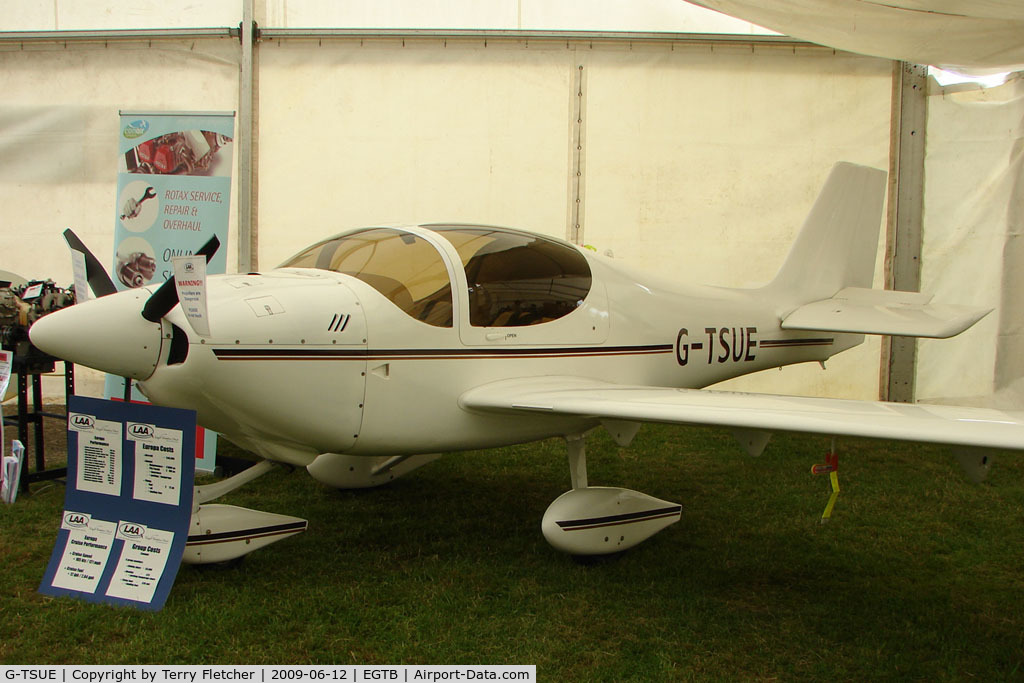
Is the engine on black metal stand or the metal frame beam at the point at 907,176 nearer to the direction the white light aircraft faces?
the engine on black metal stand

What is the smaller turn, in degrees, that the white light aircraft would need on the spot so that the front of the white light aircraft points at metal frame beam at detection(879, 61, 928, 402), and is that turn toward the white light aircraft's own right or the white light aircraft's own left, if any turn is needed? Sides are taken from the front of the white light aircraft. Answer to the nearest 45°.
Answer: approximately 180°

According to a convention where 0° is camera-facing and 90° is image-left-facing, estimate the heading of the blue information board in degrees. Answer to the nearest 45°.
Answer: approximately 0°

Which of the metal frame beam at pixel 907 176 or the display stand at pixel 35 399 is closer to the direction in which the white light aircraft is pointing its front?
the display stand

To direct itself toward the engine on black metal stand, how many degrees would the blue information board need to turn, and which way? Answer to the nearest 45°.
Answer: approximately 180°

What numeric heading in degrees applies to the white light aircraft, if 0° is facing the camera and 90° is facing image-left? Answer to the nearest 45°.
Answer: approximately 45°

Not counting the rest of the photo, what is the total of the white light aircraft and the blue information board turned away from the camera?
0
